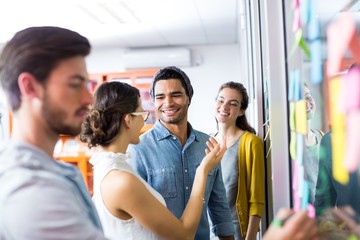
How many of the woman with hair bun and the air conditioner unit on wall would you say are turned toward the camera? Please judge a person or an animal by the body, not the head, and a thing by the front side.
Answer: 1

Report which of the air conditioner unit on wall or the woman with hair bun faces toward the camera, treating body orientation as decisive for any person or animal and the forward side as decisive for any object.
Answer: the air conditioner unit on wall

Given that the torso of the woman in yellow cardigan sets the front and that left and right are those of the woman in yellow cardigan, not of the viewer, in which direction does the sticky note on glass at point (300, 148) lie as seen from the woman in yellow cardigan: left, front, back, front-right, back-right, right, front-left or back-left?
front-left

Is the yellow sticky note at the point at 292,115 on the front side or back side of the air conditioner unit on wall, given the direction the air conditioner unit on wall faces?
on the front side

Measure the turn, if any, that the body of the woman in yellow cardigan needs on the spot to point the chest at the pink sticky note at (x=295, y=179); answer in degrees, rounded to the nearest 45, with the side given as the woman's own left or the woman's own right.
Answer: approximately 45° to the woman's own left

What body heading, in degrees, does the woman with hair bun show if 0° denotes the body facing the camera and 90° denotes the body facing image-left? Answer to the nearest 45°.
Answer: approximately 225°

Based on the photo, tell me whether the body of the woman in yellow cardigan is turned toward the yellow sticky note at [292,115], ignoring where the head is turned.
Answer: no

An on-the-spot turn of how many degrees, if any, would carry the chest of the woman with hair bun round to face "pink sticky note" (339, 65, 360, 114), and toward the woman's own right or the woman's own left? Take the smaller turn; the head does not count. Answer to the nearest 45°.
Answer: approximately 90° to the woman's own right

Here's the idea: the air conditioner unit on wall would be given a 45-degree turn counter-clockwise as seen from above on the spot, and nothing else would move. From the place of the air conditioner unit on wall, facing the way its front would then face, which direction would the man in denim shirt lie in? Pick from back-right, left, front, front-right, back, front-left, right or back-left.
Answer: front-right

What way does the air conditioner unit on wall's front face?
toward the camera
